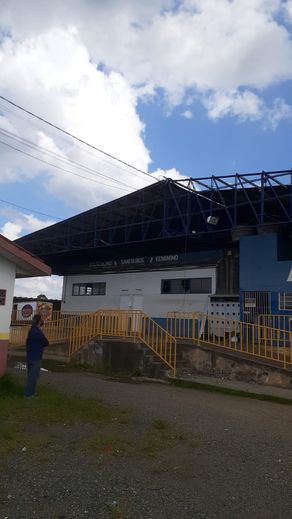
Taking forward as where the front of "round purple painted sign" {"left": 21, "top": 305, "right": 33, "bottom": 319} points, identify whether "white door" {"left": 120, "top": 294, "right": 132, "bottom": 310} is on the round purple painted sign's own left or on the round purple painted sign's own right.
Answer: on the round purple painted sign's own left

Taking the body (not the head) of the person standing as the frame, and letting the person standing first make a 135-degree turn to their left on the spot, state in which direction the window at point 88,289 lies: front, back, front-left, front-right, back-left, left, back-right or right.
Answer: front-right

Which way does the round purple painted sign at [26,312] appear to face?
toward the camera

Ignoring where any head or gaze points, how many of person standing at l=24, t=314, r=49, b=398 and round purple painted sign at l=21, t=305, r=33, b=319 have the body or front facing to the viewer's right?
1

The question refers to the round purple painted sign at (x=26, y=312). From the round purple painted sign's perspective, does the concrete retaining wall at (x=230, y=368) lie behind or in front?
in front

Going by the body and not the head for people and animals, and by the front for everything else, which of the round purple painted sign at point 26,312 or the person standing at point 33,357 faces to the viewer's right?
the person standing

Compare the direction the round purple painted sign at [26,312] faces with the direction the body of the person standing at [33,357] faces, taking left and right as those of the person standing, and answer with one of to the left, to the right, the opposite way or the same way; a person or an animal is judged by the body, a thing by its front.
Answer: to the right

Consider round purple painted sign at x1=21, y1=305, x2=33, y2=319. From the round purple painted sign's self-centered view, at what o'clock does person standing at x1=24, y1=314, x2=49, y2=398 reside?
The person standing is roughly at 12 o'clock from the round purple painted sign.

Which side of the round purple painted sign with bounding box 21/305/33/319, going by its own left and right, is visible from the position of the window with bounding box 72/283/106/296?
left

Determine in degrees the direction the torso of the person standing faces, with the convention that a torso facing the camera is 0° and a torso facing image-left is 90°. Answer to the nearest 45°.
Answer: approximately 270°

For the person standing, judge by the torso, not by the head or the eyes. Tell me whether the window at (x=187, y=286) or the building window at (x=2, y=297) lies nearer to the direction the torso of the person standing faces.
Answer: the window at (x=187, y=286)
